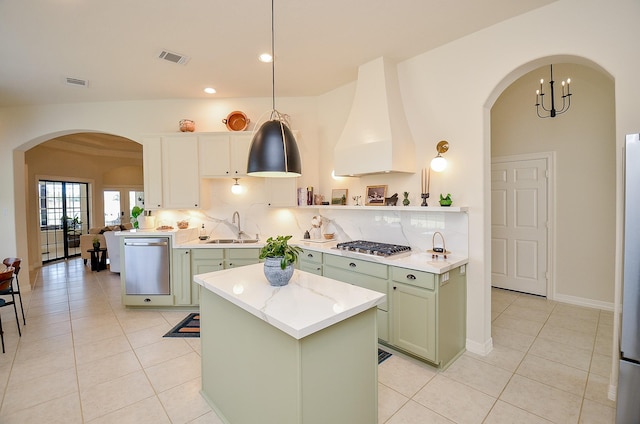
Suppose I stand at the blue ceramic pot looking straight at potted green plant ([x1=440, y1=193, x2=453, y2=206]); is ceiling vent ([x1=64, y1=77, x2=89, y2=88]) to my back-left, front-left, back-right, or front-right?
back-left

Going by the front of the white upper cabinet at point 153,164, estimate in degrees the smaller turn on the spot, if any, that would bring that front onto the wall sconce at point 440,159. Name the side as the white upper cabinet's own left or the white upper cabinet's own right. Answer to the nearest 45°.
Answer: approximately 45° to the white upper cabinet's own left

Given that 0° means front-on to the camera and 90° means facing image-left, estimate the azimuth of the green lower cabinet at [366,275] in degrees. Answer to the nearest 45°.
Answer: approximately 45°

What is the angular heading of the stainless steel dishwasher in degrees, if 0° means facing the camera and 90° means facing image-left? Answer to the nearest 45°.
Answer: approximately 0°
